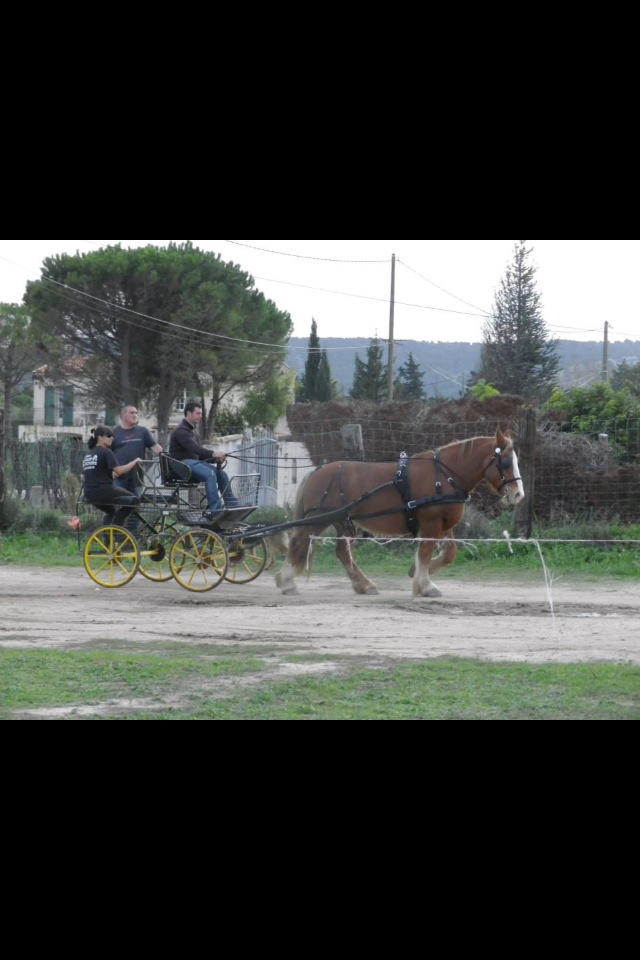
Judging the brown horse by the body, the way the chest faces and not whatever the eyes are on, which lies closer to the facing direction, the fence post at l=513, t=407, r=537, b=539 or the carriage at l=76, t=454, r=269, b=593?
the fence post

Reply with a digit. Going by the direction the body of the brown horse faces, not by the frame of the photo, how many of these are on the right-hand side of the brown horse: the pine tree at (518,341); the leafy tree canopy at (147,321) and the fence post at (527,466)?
0

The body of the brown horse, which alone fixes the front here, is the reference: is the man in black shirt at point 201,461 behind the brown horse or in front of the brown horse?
behind

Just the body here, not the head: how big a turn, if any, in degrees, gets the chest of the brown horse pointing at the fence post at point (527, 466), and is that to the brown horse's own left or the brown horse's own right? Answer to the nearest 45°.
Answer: approximately 45° to the brown horse's own left

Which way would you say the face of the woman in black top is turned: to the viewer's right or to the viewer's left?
to the viewer's right

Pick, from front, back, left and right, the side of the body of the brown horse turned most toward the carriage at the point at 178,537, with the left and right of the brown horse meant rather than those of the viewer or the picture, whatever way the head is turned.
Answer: back

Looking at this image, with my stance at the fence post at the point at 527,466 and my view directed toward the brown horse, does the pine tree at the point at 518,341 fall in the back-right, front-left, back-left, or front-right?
back-right

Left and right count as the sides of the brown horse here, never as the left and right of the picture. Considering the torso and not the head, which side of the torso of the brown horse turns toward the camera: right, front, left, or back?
right

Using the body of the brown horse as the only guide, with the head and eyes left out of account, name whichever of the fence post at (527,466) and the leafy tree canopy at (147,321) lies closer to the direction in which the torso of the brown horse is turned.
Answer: the fence post

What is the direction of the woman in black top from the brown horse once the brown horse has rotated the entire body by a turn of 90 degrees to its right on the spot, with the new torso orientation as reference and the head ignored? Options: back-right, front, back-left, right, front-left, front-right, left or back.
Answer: right

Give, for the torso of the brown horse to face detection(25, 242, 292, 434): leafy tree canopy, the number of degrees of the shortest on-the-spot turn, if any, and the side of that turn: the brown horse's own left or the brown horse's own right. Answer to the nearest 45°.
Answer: approximately 90° to the brown horse's own left
